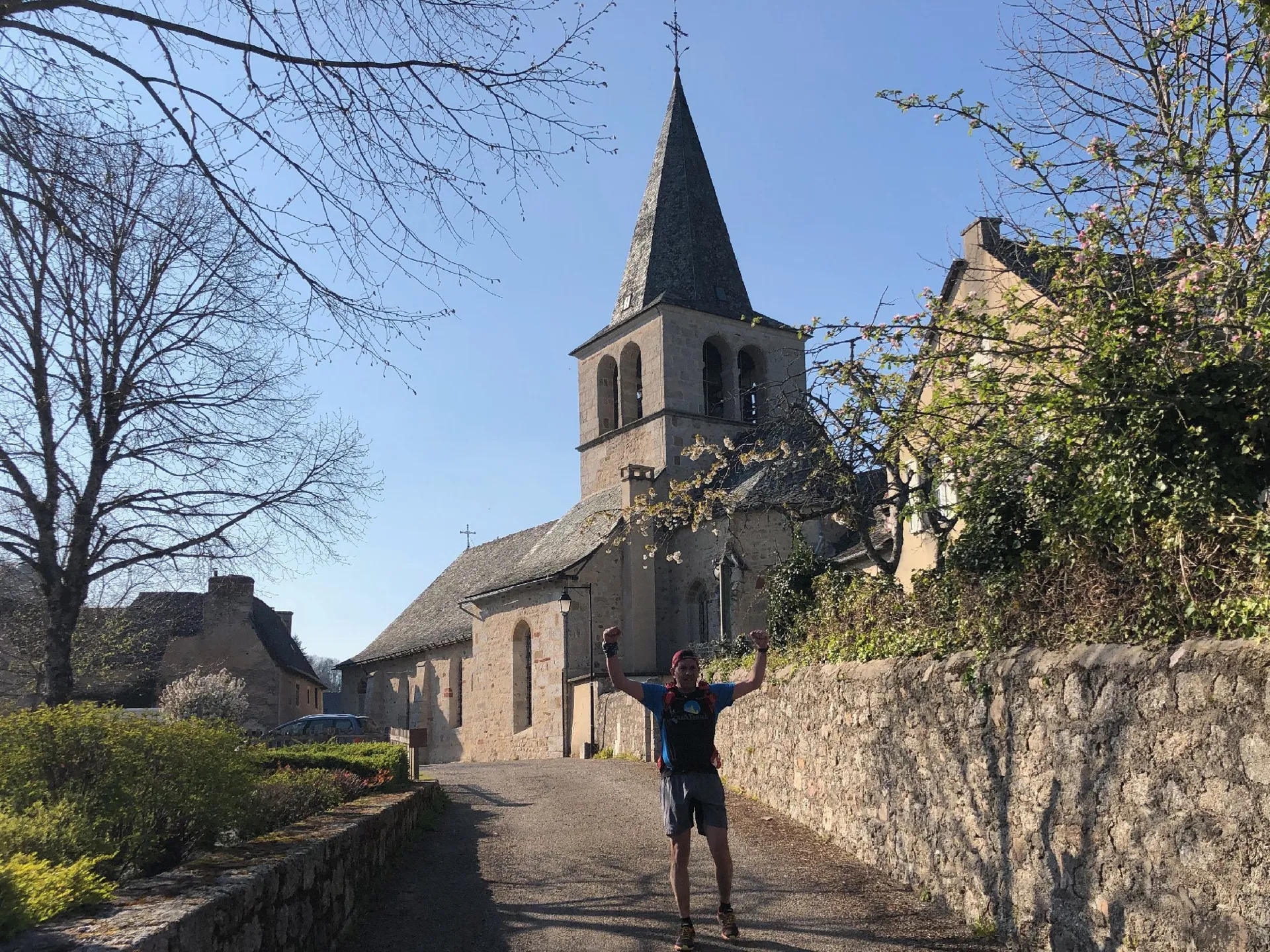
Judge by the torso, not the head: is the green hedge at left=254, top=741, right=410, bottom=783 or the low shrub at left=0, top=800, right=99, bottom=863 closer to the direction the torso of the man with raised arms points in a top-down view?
the low shrub

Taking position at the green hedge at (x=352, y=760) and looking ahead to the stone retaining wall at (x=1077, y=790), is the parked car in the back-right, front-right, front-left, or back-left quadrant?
back-left

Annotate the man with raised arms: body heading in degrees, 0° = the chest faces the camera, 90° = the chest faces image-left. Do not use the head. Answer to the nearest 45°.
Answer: approximately 0°

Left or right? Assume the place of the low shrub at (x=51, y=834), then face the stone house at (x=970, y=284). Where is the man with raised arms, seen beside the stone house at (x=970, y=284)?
right

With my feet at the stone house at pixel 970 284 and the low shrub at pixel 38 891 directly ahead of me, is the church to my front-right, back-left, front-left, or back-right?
back-right

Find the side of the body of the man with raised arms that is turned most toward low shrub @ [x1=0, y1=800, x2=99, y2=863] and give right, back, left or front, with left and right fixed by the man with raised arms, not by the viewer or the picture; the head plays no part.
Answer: right

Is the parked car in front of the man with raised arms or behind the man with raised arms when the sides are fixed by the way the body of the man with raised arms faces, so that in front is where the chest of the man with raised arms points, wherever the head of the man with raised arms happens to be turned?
behind

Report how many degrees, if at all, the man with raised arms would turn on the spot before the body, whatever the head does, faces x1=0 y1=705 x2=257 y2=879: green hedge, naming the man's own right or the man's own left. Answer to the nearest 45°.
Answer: approximately 90° to the man's own right

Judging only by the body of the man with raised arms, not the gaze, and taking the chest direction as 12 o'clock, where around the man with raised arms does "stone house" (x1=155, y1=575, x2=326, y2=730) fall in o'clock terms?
The stone house is roughly at 5 o'clock from the man with raised arms.

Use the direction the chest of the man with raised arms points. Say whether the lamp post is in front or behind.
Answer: behind

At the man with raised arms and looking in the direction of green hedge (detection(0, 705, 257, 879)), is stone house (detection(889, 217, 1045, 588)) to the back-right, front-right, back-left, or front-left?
back-right

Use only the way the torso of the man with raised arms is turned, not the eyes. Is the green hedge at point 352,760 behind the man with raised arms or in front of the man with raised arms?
behind

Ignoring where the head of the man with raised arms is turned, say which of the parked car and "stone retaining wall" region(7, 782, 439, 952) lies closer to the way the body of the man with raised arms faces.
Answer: the stone retaining wall

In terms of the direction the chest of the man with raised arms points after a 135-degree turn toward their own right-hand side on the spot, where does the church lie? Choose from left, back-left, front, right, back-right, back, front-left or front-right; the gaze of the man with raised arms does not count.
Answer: front-right
